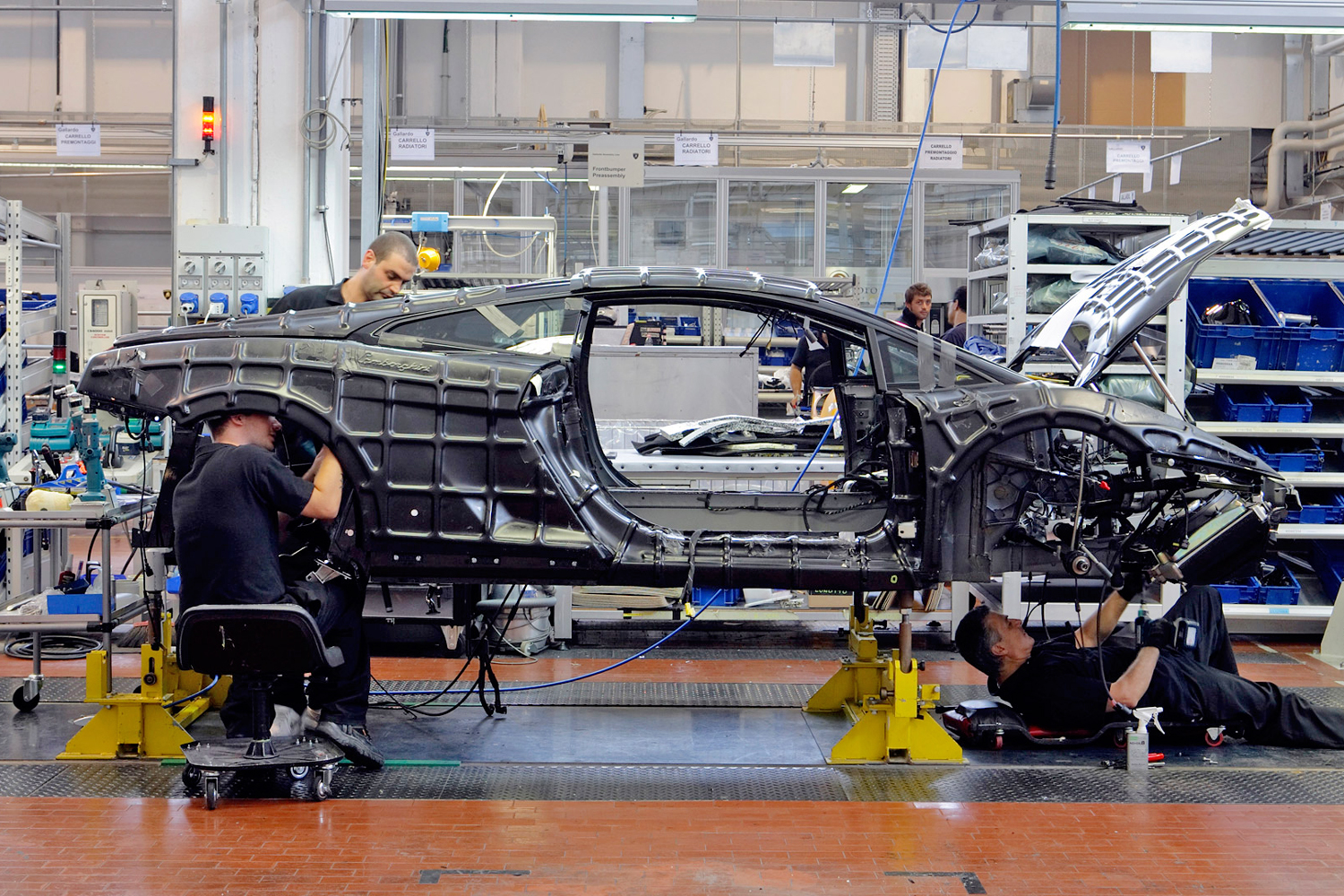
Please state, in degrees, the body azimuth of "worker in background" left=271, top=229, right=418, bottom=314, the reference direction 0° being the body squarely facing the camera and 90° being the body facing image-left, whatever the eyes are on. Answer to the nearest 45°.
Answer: approximately 315°

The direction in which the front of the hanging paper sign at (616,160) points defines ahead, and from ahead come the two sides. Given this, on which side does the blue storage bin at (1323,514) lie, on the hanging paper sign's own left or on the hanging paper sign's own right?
on the hanging paper sign's own left

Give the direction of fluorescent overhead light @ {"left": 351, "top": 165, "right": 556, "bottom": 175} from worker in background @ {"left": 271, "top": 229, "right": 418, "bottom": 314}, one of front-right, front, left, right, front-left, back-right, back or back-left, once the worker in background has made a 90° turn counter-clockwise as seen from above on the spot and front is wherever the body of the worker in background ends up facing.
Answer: front-left

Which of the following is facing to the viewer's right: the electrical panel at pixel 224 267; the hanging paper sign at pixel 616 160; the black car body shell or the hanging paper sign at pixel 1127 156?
the black car body shell

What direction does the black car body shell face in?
to the viewer's right

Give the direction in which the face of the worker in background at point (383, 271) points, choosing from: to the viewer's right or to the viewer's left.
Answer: to the viewer's right

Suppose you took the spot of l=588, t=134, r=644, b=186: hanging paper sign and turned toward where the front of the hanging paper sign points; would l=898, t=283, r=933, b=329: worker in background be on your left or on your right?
on your left
